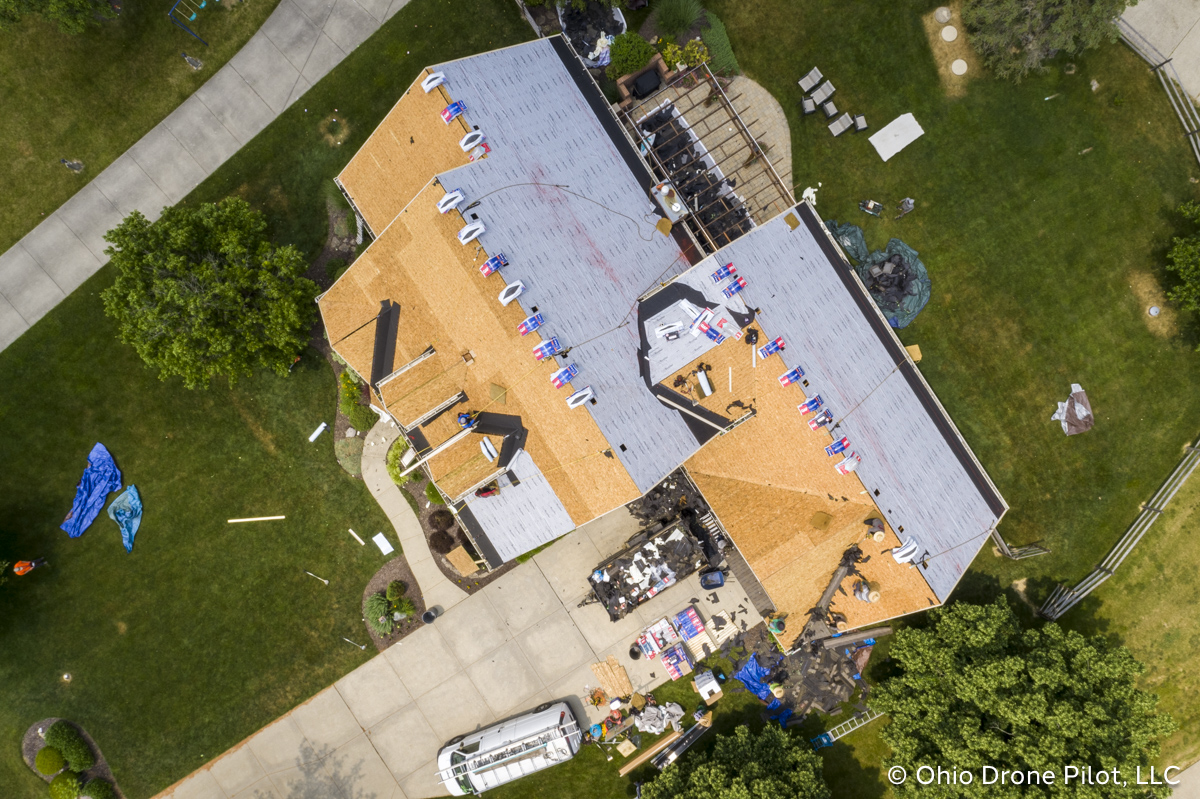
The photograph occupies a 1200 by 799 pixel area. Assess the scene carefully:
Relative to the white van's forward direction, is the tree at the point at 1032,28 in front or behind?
behind

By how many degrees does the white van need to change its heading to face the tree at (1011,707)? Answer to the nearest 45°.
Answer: approximately 135° to its left

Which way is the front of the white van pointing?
to the viewer's left

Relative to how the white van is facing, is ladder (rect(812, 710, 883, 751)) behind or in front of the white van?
behind

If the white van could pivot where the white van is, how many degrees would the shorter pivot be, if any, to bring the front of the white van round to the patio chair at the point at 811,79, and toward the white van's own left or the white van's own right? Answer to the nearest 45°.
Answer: approximately 180°
